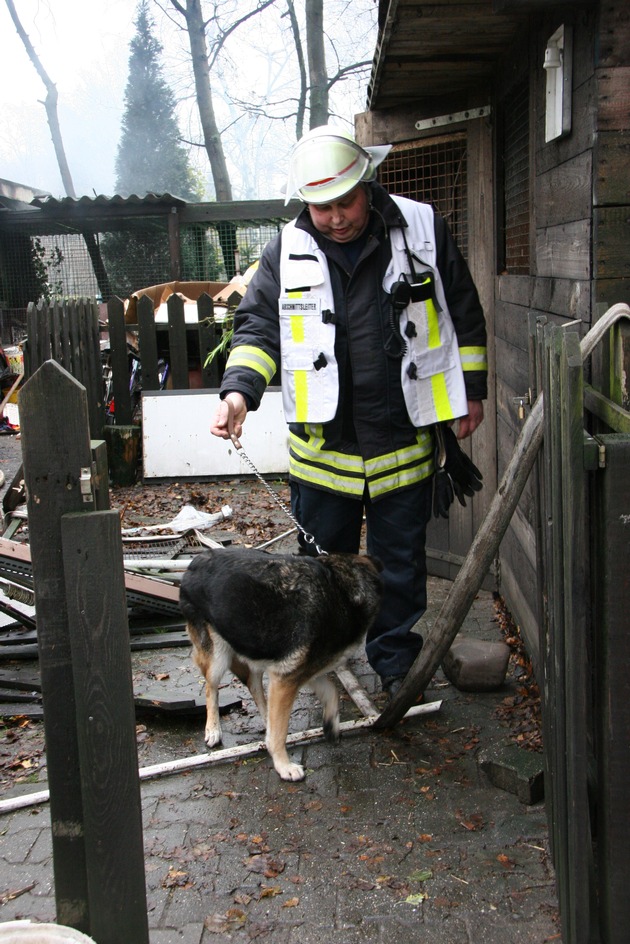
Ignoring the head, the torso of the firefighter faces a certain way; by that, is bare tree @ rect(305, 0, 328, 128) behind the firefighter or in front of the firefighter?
behind

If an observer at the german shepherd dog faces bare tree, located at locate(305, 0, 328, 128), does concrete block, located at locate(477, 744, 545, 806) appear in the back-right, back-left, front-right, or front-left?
back-right

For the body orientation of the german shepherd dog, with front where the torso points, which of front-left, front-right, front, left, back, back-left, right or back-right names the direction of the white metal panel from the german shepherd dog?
back-left

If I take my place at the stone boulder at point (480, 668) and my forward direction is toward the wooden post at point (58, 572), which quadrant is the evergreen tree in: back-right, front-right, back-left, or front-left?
back-right

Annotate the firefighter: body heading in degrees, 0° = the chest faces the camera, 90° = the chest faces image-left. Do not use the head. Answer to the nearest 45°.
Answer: approximately 0°
